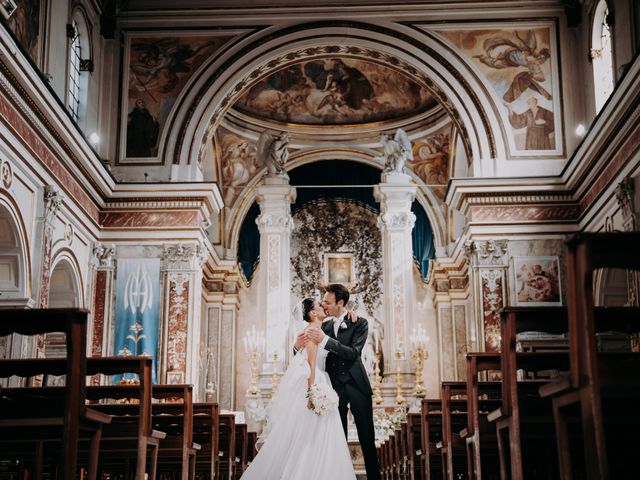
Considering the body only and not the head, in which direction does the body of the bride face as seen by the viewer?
to the viewer's right

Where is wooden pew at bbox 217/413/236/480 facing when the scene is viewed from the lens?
facing away from the viewer

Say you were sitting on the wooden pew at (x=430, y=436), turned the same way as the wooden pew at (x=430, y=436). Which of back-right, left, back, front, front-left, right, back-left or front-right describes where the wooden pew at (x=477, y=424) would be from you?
back

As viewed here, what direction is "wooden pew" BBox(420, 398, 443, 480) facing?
away from the camera

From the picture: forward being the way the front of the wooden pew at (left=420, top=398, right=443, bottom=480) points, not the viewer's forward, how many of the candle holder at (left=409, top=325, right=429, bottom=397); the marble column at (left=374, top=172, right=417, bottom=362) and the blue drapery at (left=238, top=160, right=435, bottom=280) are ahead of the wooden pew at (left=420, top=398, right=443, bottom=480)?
3

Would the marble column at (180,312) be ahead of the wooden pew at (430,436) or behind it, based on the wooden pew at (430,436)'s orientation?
ahead

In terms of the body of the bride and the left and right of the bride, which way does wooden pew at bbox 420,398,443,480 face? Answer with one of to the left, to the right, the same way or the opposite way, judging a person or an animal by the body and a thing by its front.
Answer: to the left

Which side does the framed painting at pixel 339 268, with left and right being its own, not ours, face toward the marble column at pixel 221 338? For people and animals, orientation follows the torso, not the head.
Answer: right

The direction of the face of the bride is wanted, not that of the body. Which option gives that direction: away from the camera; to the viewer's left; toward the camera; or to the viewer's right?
to the viewer's right

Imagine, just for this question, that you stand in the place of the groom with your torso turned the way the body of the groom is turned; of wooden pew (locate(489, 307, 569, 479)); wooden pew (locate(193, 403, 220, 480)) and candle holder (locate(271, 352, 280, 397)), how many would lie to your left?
1
